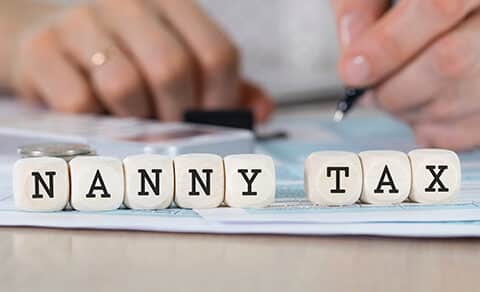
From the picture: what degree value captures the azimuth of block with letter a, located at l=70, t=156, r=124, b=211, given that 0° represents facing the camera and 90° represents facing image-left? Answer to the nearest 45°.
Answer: approximately 0°

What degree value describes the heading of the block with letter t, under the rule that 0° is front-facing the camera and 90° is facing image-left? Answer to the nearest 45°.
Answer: approximately 0°
